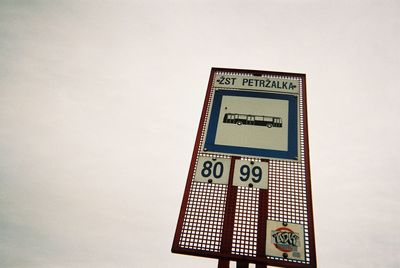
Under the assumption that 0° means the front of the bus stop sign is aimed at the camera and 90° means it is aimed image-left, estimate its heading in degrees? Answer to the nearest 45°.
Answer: approximately 0°
